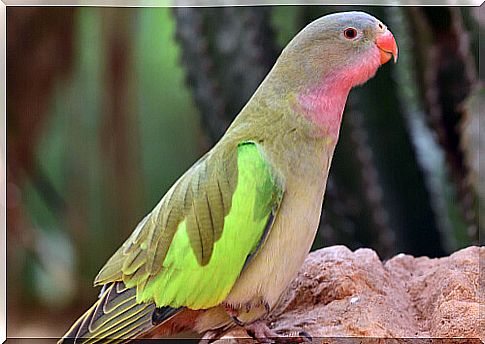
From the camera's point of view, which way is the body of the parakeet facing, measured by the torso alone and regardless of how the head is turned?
to the viewer's right
